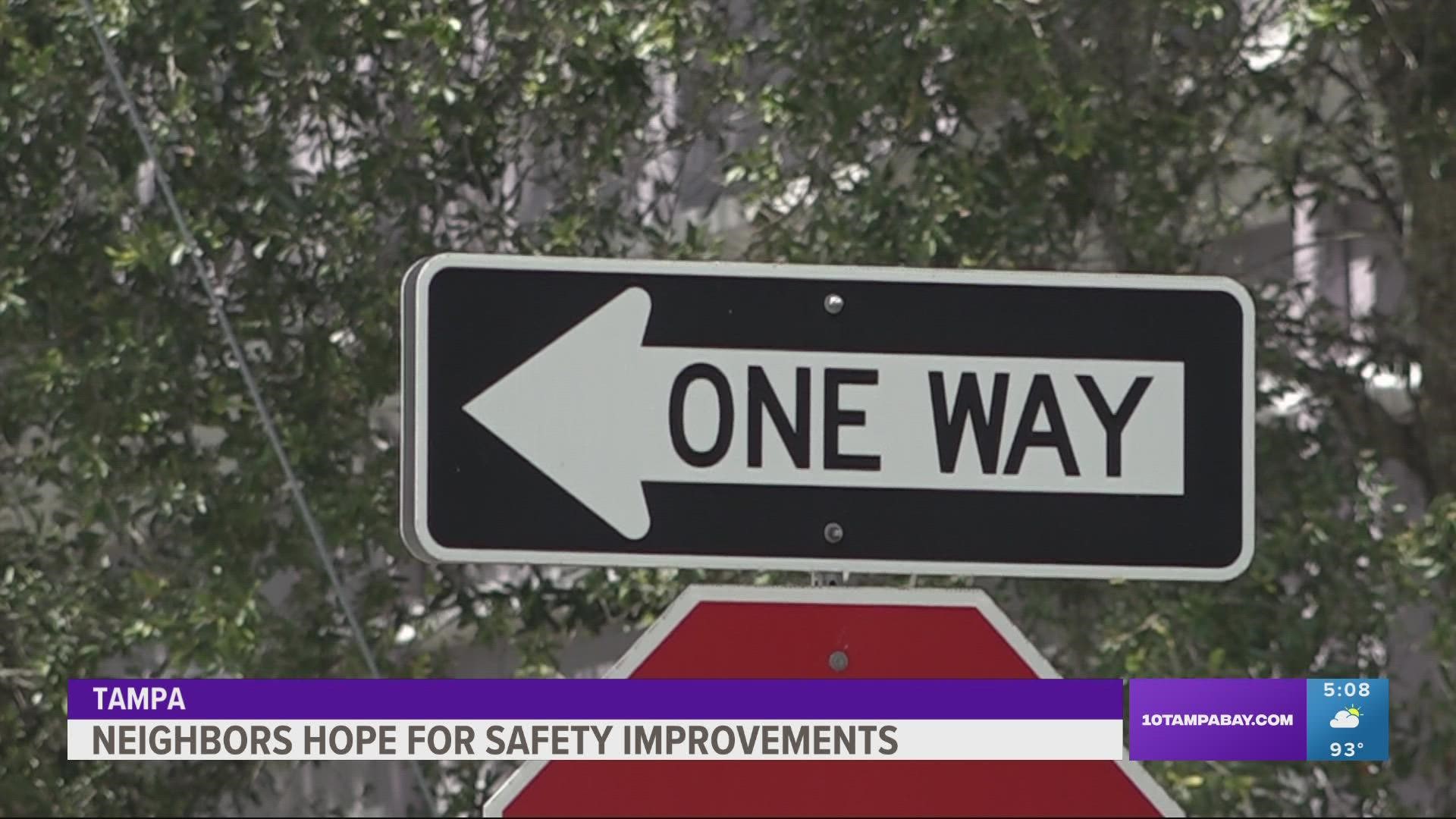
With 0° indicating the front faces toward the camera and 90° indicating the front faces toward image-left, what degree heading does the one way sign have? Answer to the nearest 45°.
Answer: approximately 0°

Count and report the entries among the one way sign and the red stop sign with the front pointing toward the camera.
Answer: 2

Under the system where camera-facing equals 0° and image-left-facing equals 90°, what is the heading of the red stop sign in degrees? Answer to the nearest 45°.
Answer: approximately 0°
